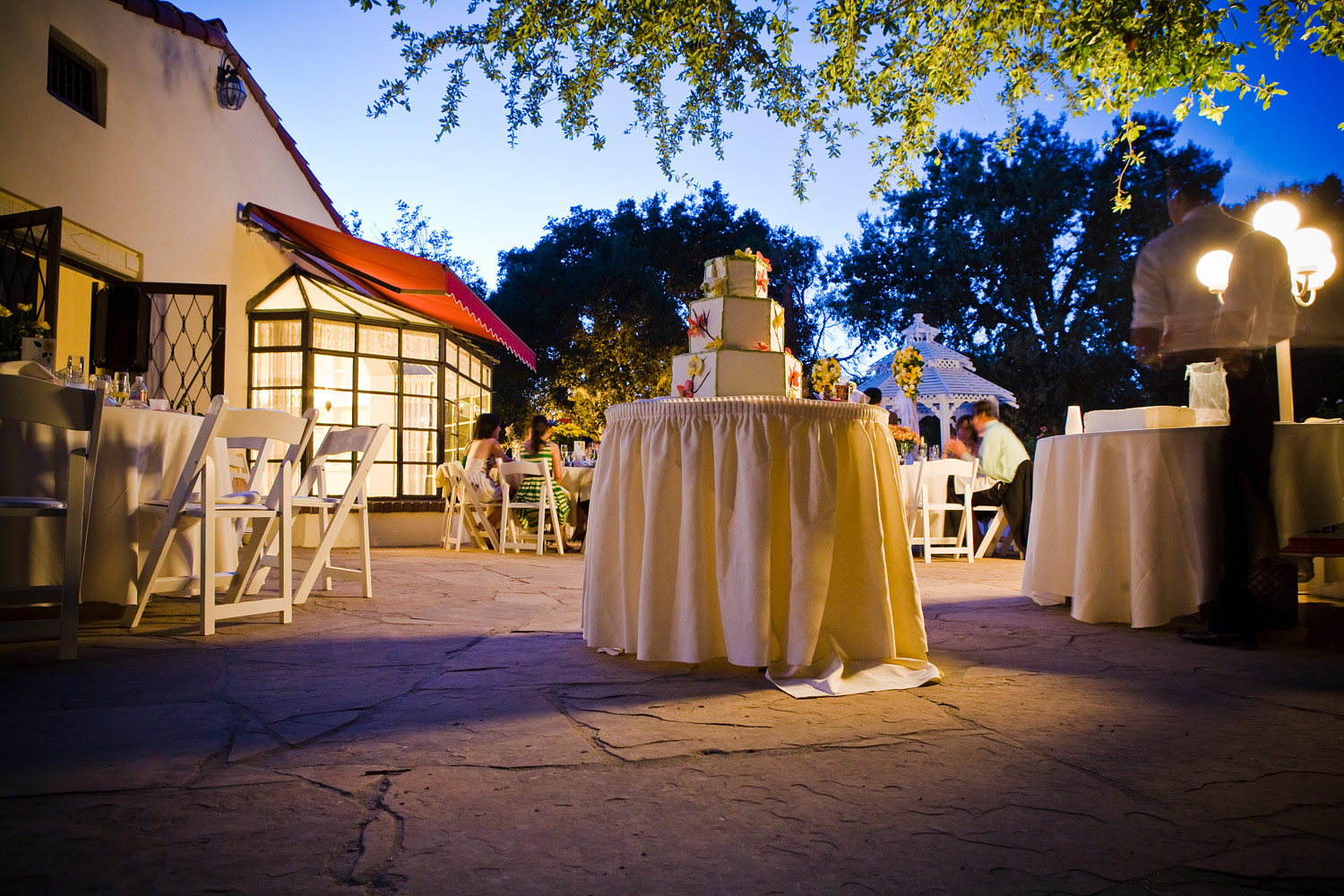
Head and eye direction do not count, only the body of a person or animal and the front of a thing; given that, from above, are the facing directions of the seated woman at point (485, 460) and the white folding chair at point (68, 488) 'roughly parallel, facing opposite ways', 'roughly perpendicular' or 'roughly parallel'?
roughly perpendicular

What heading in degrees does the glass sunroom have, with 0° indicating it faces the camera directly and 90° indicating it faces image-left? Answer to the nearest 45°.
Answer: approximately 315°

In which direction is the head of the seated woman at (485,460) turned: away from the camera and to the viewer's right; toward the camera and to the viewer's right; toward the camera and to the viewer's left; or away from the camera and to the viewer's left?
away from the camera and to the viewer's right

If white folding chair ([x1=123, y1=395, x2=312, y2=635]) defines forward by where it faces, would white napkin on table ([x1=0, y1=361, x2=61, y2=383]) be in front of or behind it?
in front

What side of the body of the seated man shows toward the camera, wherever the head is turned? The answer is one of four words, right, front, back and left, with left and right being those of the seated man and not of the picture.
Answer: left

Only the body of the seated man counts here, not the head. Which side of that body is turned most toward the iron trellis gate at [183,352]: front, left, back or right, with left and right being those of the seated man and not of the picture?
front

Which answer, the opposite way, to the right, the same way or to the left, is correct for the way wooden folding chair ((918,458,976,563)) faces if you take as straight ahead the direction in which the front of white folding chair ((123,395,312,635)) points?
to the right

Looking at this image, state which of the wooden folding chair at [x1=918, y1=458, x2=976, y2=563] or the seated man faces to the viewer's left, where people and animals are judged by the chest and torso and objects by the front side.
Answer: the seated man

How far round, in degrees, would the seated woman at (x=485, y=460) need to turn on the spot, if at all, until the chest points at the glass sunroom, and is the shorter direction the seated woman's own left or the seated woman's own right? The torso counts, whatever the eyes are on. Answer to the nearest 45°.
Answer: approximately 90° to the seated woman's own left

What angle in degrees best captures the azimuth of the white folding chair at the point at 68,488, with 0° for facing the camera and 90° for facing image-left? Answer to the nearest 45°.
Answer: approximately 180°

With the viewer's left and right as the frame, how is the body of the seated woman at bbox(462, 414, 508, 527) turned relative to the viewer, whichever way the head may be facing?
facing away from the viewer and to the right of the viewer

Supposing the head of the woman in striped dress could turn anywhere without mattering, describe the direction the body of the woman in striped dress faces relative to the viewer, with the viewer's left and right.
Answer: facing away from the viewer and to the right of the viewer

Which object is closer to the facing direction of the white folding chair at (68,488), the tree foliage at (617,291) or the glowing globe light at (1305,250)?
the tree foliage

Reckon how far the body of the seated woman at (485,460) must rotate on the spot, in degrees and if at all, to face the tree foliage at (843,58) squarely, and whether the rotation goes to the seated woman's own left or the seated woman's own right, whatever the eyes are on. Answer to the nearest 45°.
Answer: approximately 90° to the seated woman's own right

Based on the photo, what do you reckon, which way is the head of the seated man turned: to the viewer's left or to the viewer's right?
to the viewer's left

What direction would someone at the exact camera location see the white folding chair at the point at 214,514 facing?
facing away from the viewer and to the left of the viewer

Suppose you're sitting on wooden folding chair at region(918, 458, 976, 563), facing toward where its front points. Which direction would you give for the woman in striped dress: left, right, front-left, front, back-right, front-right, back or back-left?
left
